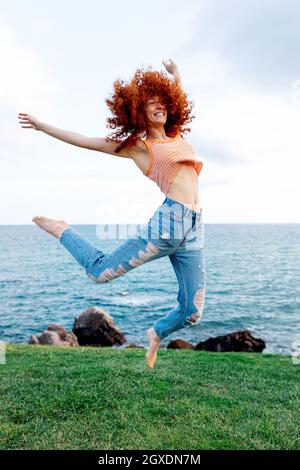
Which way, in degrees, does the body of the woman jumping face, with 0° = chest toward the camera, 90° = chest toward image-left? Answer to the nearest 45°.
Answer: approximately 315°

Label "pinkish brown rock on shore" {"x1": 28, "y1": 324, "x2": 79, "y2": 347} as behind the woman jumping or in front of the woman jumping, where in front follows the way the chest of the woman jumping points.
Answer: behind

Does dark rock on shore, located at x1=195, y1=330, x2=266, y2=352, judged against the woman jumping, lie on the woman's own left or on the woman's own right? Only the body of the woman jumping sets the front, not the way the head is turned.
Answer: on the woman's own left
